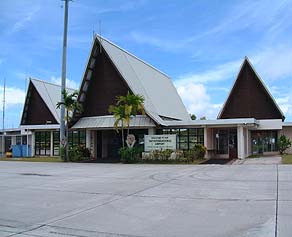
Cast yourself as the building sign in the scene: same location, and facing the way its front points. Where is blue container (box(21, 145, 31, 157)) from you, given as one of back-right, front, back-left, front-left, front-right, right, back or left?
back-right

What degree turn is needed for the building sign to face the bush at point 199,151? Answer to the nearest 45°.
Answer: approximately 90° to its left

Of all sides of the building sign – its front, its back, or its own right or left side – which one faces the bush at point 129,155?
right

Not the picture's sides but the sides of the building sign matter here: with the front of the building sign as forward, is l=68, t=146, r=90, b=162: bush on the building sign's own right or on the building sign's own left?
on the building sign's own right

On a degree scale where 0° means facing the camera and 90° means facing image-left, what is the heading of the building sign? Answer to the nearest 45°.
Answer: approximately 0°

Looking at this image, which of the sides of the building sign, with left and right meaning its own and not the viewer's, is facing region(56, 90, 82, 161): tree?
right
